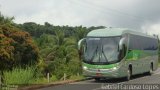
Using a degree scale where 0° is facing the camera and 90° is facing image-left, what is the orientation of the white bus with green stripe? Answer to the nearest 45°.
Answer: approximately 45°
